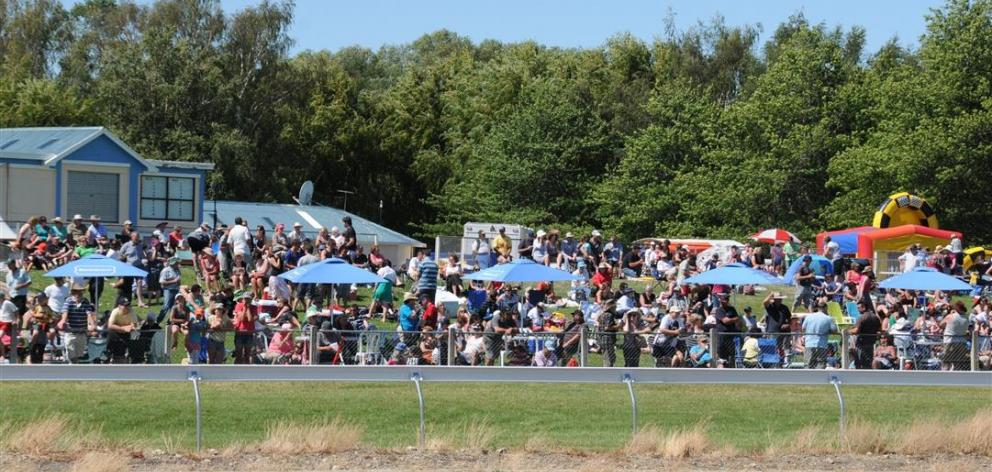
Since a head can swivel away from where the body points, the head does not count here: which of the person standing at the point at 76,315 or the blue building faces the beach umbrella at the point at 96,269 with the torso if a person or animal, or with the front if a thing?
the blue building

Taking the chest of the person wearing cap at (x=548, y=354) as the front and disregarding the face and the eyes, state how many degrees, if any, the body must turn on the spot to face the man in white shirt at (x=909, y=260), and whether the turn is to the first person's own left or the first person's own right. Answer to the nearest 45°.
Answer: approximately 180°

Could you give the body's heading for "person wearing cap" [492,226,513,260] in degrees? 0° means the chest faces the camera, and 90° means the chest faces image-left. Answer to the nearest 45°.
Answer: approximately 0°

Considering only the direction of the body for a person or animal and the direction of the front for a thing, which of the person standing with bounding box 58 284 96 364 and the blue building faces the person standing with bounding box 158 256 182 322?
the blue building
